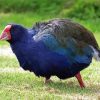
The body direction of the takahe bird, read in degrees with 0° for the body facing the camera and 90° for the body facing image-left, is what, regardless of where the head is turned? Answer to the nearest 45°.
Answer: approximately 90°
